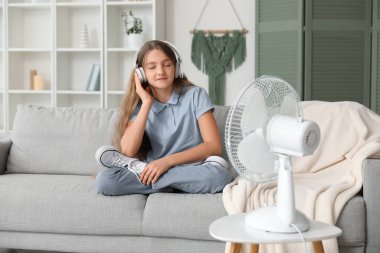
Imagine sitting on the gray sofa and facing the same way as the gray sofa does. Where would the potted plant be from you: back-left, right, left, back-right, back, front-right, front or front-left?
back

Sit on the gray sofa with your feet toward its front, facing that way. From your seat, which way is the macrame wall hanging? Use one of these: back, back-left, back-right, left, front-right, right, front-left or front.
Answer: back

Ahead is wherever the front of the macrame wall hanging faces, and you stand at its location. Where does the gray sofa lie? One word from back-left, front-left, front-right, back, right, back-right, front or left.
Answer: front

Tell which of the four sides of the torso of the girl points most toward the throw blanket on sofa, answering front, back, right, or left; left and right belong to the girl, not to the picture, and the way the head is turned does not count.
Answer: left

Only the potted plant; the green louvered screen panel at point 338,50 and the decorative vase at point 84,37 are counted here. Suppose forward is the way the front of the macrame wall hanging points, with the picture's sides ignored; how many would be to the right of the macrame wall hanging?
2

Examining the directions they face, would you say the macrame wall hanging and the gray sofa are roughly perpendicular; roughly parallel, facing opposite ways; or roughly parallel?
roughly parallel

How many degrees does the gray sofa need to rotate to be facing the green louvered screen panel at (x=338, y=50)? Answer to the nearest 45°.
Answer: approximately 135° to its left

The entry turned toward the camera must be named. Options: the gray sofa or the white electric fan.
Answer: the gray sofa

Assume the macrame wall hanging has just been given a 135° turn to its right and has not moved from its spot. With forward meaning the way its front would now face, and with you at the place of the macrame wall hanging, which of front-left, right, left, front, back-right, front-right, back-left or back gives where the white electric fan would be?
back-left

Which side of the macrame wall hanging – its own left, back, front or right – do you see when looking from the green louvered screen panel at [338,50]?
left

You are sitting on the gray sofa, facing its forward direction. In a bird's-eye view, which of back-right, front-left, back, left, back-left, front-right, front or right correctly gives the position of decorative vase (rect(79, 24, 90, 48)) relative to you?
back

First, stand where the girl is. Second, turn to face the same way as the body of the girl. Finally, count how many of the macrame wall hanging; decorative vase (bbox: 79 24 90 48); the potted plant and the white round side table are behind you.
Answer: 3

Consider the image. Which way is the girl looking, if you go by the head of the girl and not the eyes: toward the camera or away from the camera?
toward the camera

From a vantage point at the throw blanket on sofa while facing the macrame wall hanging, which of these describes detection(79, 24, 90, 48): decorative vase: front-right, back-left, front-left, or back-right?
front-left

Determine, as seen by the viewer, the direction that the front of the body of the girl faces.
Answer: toward the camera

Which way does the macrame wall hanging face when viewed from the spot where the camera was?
facing the viewer

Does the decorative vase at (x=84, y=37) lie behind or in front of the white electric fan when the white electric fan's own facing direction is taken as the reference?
in front

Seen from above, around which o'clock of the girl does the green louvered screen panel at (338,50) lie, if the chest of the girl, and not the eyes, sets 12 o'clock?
The green louvered screen panel is roughly at 7 o'clock from the girl.
